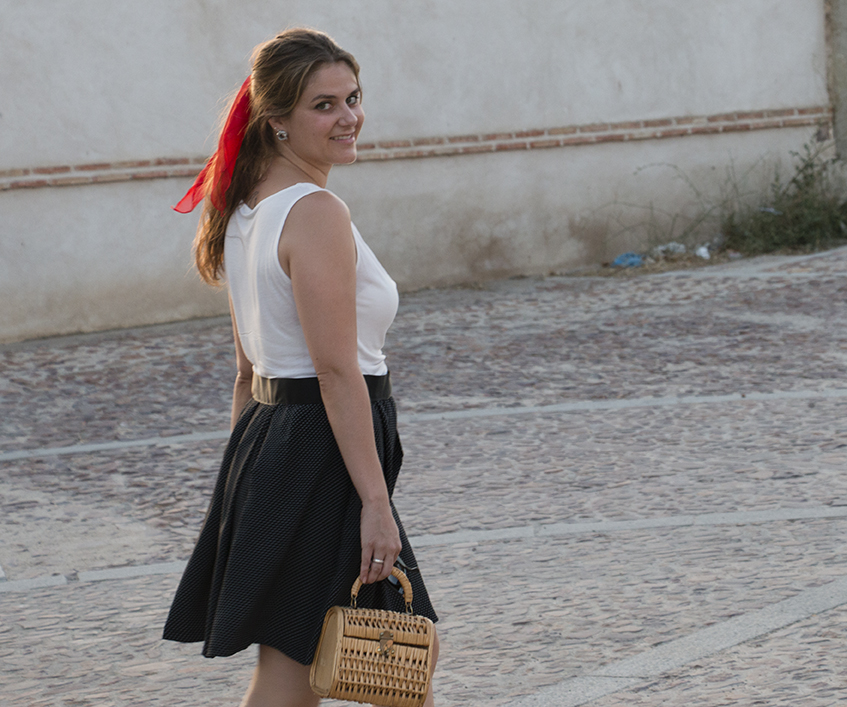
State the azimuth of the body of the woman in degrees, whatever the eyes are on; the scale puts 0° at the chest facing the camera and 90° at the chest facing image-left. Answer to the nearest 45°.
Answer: approximately 225°

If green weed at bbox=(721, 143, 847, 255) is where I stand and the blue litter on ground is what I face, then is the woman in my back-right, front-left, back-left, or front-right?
front-left

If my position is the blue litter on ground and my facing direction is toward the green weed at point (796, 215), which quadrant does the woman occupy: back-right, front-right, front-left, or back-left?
back-right

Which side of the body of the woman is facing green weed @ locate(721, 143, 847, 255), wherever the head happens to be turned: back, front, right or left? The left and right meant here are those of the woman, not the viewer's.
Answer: front

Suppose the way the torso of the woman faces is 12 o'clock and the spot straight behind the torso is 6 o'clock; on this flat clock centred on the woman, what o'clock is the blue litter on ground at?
The blue litter on ground is roughly at 11 o'clock from the woman.
